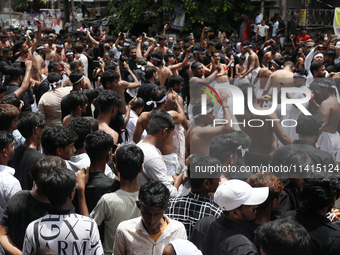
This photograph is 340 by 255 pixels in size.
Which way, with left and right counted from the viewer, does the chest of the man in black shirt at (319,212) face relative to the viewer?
facing away from the viewer and to the right of the viewer

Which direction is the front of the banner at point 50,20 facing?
toward the camera

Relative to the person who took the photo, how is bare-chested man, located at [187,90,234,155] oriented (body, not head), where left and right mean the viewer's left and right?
facing away from the viewer and to the right of the viewer

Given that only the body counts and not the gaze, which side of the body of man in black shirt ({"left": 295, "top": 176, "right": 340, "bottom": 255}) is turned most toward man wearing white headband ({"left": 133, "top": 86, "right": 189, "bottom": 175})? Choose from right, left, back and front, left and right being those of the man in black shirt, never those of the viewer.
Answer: left

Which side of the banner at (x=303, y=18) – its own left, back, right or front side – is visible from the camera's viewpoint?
front

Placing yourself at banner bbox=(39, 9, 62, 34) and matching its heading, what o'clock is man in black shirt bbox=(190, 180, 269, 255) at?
The man in black shirt is roughly at 12 o'clock from the banner.

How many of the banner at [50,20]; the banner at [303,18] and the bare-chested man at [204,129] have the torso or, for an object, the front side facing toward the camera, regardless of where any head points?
2

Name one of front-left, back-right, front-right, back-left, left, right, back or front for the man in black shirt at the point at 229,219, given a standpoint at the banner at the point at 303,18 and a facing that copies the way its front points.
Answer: front

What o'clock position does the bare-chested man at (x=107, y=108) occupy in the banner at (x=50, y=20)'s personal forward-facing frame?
The bare-chested man is roughly at 12 o'clock from the banner.

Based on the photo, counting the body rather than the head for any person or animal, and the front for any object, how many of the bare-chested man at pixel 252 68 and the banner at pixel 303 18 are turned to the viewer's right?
0

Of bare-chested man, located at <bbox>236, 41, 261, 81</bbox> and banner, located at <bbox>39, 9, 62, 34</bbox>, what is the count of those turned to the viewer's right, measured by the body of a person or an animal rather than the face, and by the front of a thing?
0
